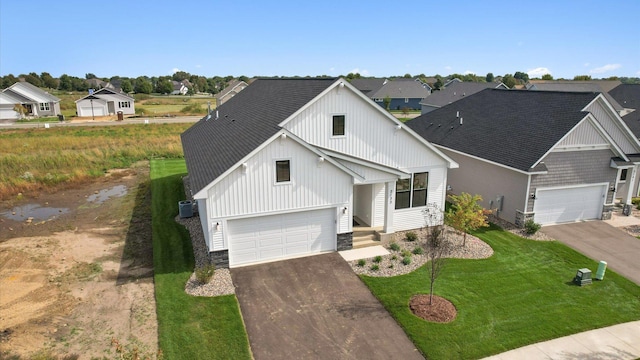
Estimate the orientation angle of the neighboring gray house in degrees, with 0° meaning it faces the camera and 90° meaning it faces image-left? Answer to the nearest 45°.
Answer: approximately 315°
